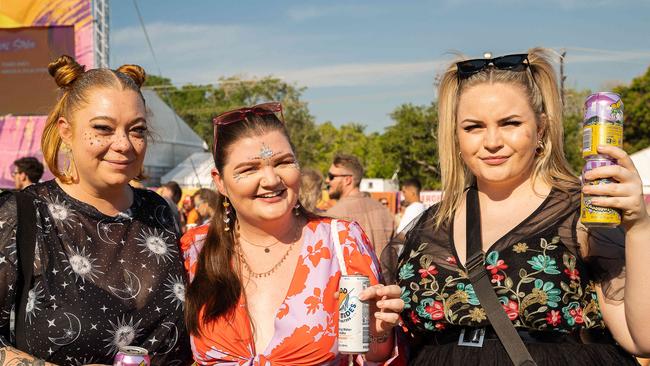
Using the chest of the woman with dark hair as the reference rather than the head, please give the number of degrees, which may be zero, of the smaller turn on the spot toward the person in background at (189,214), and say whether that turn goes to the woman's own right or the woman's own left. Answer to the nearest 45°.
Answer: approximately 180°

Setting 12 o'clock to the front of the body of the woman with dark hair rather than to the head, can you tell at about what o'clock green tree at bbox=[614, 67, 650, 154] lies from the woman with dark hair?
The green tree is roughly at 7 o'clock from the woman with dark hair.

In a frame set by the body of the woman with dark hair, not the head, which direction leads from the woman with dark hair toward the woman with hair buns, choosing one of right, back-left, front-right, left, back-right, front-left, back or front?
right

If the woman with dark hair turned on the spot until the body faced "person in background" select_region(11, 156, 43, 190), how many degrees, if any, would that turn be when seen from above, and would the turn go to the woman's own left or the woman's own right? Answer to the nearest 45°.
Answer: approximately 135° to the woman's own right

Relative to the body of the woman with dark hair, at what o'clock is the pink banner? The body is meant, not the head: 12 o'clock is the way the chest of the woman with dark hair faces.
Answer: The pink banner is roughly at 5 o'clock from the woman with dark hair.
